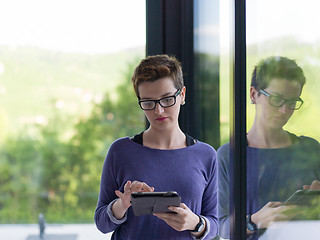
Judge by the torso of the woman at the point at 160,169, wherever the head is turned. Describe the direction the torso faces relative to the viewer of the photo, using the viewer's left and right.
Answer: facing the viewer
